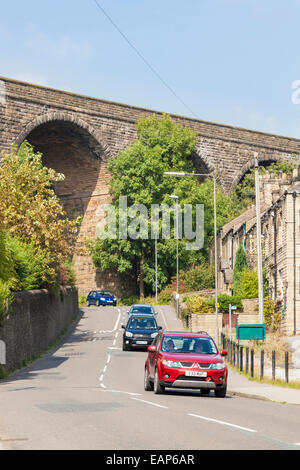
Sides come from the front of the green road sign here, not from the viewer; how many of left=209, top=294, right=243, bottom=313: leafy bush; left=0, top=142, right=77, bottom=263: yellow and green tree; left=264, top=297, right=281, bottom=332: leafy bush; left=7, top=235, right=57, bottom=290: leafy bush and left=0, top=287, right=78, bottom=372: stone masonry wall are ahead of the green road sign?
0

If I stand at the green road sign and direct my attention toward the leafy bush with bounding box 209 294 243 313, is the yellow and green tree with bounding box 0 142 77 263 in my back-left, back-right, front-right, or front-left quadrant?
front-left

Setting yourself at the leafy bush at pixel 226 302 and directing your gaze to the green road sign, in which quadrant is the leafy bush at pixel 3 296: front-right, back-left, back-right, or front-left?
front-right

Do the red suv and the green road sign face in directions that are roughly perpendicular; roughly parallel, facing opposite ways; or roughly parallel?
roughly parallel

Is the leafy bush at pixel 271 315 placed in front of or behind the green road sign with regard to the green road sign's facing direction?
behind

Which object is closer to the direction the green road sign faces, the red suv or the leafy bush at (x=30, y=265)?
the red suv

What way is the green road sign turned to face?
toward the camera

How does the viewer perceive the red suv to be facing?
facing the viewer

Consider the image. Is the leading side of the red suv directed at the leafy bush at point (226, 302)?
no

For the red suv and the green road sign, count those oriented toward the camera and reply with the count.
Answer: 2

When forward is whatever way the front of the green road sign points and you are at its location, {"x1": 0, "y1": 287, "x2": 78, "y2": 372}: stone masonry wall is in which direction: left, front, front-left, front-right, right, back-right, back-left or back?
back-right

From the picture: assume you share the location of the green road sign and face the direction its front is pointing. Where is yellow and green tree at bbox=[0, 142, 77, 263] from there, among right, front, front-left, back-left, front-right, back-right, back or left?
back-right

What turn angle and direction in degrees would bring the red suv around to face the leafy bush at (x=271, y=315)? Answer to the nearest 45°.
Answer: approximately 180°

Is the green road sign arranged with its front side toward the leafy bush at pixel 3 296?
no
